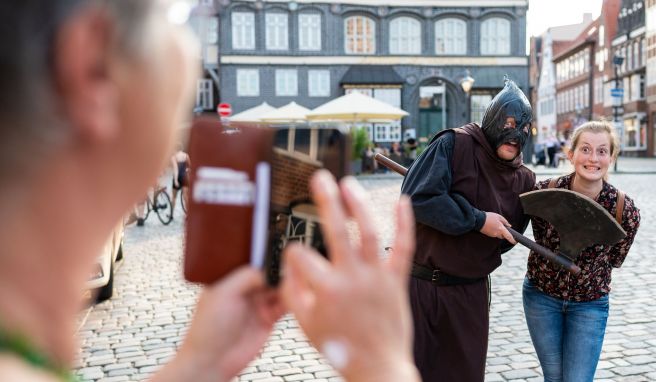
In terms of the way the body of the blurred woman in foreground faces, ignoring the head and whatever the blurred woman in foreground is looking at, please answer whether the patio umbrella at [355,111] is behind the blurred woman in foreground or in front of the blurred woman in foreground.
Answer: in front

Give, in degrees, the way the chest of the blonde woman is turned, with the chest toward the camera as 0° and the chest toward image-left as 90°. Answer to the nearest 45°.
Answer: approximately 0°

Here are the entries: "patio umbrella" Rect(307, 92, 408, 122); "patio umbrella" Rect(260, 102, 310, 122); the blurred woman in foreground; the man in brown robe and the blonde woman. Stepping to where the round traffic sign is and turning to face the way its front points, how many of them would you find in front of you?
3

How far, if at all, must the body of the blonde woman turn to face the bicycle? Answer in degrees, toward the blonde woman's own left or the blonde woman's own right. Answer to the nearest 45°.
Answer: approximately 135° to the blonde woman's own right

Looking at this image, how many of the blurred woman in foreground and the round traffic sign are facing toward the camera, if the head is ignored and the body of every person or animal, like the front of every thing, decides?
1

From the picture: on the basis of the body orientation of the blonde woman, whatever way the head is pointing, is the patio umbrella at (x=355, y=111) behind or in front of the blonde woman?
behind

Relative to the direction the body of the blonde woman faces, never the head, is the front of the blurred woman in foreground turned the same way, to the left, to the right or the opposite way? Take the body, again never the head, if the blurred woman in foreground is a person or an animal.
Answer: the opposite way

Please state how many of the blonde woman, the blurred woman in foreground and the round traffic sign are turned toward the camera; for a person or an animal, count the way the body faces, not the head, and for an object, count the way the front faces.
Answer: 2

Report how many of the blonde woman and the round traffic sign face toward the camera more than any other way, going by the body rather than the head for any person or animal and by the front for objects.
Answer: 2

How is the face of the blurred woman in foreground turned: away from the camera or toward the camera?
away from the camera
